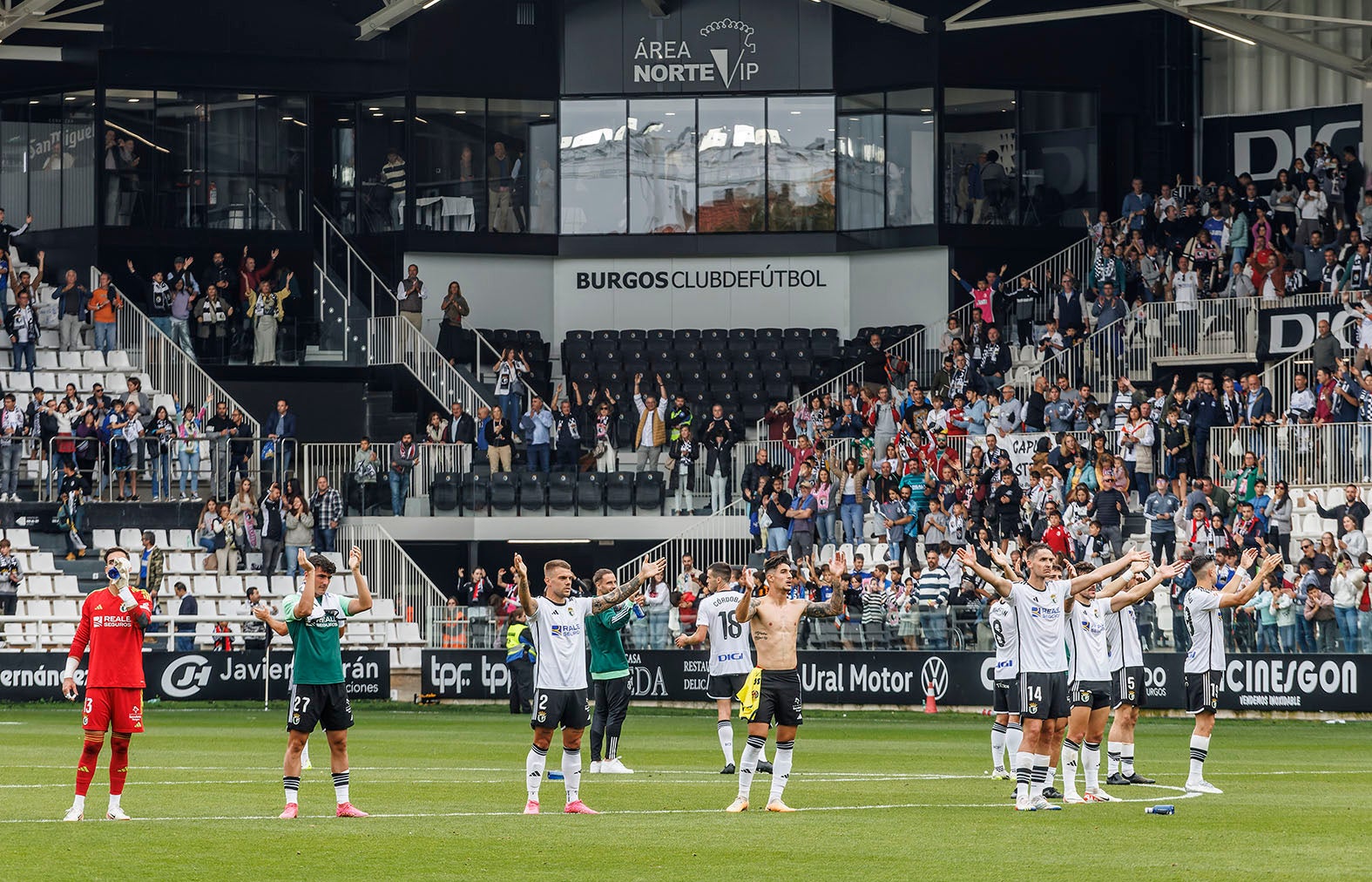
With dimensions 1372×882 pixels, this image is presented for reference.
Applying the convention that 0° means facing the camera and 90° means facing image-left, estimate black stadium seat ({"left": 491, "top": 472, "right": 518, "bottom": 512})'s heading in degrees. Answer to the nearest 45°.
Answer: approximately 0°

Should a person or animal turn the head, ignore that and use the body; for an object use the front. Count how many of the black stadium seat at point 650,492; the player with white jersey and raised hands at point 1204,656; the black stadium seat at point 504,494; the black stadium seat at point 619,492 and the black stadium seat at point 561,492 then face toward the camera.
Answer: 4

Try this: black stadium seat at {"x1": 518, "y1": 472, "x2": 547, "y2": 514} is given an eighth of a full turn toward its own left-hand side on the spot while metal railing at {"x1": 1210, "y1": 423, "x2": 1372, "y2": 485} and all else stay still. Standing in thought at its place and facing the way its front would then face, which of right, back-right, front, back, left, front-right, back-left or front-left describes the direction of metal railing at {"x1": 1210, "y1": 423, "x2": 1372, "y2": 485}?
front

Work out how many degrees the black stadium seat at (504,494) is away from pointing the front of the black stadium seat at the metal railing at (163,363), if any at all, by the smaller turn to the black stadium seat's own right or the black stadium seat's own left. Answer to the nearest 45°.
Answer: approximately 90° to the black stadium seat's own right

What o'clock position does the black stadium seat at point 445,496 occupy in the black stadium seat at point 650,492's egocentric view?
the black stadium seat at point 445,496 is roughly at 3 o'clock from the black stadium seat at point 650,492.

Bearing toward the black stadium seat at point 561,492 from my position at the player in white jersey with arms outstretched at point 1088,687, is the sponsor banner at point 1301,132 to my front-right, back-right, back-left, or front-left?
front-right

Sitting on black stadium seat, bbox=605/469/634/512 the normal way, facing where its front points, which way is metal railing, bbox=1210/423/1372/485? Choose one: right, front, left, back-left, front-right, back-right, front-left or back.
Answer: front-left

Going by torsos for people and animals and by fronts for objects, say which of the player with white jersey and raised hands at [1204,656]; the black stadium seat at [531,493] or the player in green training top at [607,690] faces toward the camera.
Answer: the black stadium seat

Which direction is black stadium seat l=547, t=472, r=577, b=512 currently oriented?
toward the camera

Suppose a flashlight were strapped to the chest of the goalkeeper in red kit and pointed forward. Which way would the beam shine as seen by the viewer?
toward the camera

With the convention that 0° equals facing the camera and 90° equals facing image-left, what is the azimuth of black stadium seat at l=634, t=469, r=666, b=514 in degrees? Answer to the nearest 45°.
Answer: approximately 0°

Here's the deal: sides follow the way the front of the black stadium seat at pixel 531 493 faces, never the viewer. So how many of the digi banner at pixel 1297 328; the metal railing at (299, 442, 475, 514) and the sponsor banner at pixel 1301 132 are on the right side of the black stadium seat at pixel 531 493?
1

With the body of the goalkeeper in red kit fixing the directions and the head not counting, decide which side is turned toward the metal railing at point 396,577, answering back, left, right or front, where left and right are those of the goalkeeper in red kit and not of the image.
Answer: back
